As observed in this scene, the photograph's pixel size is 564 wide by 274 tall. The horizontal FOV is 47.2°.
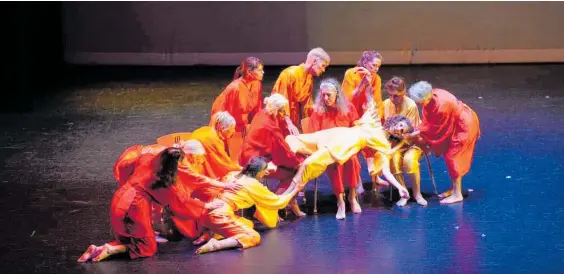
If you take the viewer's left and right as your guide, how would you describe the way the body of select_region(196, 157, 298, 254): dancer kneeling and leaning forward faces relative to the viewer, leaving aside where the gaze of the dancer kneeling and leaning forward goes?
facing to the right of the viewer

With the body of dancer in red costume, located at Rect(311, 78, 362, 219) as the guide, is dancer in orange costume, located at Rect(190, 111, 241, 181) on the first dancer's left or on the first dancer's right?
on the first dancer's right

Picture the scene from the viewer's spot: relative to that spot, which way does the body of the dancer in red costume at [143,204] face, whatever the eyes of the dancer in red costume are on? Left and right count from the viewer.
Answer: facing to the right of the viewer

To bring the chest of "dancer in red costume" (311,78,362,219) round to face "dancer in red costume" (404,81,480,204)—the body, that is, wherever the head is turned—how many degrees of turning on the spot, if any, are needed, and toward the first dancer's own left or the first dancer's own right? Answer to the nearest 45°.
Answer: approximately 90° to the first dancer's own left

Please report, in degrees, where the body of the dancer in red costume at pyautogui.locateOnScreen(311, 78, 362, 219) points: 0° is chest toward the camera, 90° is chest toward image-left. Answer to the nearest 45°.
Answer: approximately 0°

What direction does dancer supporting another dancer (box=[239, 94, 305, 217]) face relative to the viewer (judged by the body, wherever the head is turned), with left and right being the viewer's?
facing to the right of the viewer

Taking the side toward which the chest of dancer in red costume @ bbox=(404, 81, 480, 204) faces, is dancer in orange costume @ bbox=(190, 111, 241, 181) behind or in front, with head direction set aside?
in front

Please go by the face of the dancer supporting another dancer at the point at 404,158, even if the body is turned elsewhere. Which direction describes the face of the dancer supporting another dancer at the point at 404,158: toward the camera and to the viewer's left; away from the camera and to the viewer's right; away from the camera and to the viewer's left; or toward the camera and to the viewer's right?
toward the camera and to the viewer's left

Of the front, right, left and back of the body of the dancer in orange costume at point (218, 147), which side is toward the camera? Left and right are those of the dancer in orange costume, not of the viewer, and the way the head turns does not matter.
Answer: right

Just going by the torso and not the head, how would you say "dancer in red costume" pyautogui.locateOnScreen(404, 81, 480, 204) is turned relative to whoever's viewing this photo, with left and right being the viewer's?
facing to the left of the viewer
